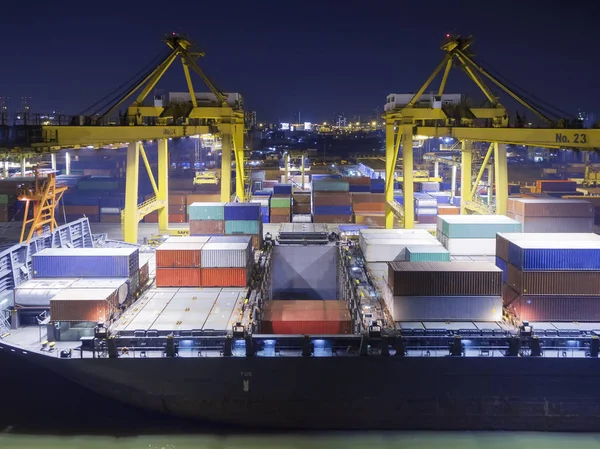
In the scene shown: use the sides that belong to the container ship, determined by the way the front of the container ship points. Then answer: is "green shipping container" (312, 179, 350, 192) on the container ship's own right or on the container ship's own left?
on the container ship's own right

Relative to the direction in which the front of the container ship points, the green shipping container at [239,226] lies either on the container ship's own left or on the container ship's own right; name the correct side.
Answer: on the container ship's own right

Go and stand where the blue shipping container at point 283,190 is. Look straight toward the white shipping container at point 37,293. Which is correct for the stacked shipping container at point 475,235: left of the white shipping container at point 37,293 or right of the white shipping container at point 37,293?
left

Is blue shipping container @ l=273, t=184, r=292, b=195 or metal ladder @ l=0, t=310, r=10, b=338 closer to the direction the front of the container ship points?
the metal ladder

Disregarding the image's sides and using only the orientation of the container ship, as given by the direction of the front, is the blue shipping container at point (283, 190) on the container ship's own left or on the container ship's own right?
on the container ship's own right

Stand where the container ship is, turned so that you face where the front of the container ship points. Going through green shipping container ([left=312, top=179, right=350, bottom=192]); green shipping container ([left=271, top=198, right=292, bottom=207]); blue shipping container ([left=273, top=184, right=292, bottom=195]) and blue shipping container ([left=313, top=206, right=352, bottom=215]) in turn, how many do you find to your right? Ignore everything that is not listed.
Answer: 4

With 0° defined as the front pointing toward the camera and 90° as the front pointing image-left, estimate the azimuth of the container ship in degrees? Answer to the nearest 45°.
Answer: approximately 90°

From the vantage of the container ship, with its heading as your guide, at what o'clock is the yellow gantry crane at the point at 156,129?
The yellow gantry crane is roughly at 2 o'clock from the container ship.
